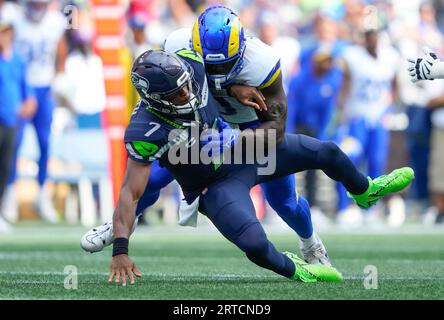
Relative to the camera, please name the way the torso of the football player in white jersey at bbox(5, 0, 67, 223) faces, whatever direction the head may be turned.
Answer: toward the camera

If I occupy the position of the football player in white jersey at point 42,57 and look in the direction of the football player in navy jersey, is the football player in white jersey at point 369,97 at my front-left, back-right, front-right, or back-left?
front-left

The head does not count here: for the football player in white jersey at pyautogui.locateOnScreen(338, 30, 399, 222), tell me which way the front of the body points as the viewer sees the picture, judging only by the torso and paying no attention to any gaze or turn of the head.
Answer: toward the camera

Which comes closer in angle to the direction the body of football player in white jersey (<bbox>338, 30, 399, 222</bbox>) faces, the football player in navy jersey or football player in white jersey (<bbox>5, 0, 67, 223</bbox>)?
the football player in navy jersey

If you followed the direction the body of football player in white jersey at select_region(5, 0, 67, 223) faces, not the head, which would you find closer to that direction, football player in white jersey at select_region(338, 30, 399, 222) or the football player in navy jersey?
the football player in navy jersey

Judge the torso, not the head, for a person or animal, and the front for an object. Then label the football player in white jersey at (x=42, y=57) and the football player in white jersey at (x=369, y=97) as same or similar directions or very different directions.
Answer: same or similar directions

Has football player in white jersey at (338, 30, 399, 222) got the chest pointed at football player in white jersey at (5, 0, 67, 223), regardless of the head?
no

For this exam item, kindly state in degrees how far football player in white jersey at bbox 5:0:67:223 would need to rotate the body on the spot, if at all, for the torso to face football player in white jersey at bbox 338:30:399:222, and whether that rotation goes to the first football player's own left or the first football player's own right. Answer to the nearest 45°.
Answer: approximately 90° to the first football player's own left

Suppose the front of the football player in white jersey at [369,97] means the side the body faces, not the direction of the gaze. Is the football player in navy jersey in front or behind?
in front

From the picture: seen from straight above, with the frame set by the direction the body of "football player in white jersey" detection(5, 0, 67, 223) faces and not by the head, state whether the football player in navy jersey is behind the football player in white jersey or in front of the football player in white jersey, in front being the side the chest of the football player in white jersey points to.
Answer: in front

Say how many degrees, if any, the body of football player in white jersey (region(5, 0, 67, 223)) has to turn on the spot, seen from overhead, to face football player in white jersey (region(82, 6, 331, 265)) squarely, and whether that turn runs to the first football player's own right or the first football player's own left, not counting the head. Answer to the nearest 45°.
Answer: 0° — they already face them
